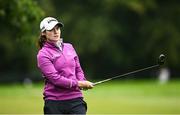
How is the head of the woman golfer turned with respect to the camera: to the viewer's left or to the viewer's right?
to the viewer's right

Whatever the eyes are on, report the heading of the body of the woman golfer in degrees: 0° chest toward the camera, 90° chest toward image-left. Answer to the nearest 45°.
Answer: approximately 315°
